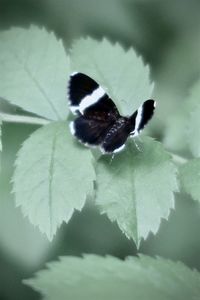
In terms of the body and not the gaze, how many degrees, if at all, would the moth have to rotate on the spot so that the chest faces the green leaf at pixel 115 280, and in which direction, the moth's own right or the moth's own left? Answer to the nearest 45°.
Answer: approximately 135° to the moth's own right

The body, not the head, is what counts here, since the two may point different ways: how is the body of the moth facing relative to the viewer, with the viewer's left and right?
facing away from the viewer and to the right of the viewer
